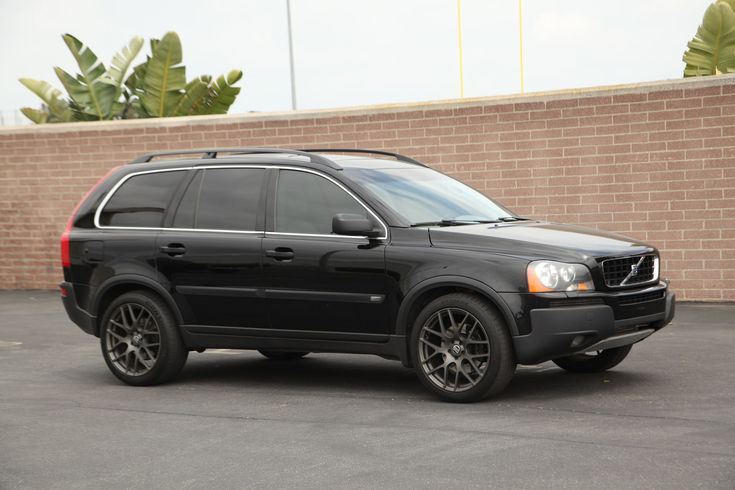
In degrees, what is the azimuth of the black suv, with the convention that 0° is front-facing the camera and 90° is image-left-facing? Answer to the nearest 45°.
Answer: approximately 315°

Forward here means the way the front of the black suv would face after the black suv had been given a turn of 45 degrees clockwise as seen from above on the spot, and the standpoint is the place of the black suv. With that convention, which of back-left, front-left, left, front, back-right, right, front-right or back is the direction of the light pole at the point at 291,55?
back

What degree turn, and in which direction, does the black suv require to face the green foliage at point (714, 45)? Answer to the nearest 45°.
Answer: approximately 90° to its left
